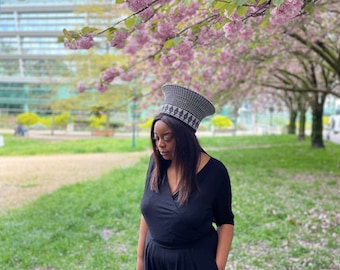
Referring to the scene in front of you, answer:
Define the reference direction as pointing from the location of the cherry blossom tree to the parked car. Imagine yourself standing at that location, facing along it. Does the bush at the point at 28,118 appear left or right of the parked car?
left

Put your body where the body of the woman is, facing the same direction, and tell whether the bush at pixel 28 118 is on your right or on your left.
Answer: on your right

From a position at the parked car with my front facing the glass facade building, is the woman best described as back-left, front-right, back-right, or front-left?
front-left

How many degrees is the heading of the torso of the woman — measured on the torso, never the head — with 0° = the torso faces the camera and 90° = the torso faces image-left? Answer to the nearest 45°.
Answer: approximately 45°

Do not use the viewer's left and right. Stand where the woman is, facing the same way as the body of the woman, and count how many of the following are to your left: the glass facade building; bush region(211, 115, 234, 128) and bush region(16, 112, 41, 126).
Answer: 0

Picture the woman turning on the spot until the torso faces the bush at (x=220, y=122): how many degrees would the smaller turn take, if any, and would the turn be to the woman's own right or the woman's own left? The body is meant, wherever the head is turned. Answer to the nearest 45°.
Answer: approximately 135° to the woman's own right

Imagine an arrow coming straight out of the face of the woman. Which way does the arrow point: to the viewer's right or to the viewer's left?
to the viewer's left

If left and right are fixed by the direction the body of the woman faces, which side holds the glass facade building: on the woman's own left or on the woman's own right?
on the woman's own right

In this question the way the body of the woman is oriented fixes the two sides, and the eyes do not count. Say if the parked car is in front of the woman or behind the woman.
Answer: behind
